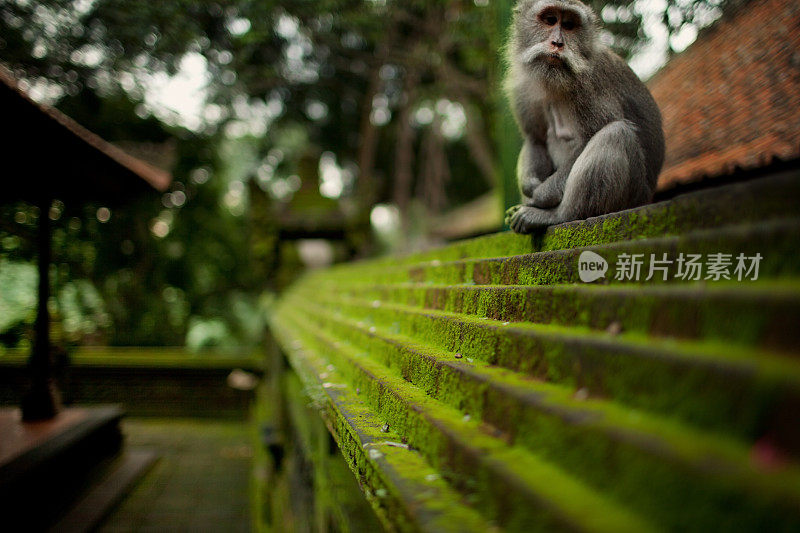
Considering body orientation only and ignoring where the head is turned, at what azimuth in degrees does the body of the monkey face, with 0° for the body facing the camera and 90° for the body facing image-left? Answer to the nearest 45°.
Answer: approximately 45°

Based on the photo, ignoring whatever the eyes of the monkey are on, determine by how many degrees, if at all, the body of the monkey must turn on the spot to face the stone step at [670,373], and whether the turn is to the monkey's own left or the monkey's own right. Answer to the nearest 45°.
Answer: approximately 45° to the monkey's own left

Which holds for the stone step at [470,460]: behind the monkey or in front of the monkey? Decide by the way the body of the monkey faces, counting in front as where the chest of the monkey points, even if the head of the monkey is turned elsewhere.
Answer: in front
